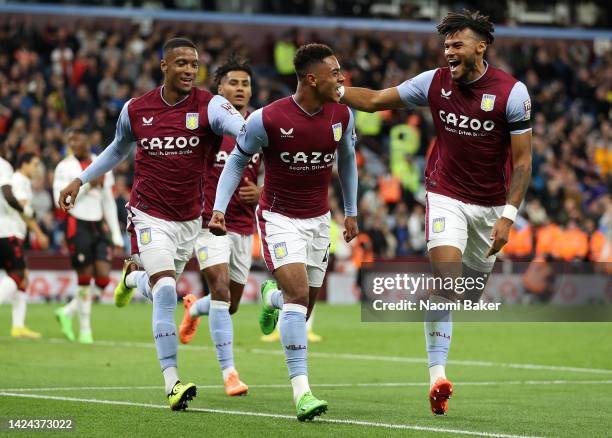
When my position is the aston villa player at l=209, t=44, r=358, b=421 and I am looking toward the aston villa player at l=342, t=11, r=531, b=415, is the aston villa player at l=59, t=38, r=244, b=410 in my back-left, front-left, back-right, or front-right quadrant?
back-left

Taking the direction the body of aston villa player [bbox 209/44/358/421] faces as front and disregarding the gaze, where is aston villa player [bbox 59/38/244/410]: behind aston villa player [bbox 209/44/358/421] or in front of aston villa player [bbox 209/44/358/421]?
behind

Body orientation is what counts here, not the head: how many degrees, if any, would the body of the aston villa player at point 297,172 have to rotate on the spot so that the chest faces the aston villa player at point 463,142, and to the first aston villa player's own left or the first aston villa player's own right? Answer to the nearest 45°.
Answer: approximately 45° to the first aston villa player's own left

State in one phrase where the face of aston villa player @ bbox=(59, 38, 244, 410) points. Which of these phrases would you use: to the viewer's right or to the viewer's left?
to the viewer's right

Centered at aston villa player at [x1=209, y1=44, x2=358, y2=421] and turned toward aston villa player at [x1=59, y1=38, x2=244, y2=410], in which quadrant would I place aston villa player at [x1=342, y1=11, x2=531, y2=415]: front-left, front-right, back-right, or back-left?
back-right

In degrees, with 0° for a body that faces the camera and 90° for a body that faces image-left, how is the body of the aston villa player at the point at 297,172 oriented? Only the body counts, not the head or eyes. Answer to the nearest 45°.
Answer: approximately 315°
